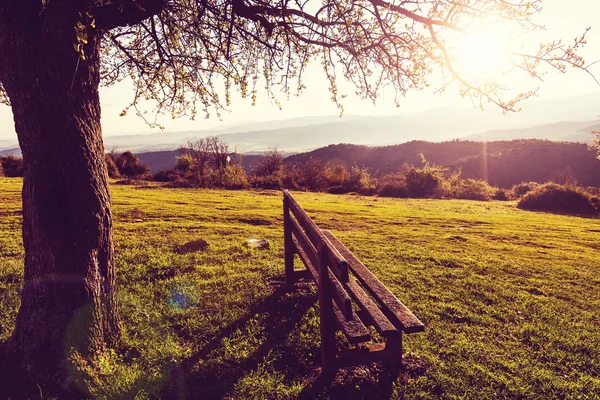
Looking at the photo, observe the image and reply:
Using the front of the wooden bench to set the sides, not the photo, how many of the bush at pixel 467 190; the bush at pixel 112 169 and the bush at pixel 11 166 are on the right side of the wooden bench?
0

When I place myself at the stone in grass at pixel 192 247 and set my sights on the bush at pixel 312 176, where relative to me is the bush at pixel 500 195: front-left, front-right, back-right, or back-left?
front-right

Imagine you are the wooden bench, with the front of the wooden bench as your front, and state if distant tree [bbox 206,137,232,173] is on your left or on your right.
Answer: on your left

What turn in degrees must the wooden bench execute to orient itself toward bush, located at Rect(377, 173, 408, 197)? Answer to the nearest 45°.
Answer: approximately 90° to its left

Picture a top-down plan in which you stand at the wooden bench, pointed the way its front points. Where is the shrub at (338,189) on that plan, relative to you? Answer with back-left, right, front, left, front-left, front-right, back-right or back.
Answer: left

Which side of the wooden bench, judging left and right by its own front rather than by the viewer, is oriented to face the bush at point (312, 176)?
left

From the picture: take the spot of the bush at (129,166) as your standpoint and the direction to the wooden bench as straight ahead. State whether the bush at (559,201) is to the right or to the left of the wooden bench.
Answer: left

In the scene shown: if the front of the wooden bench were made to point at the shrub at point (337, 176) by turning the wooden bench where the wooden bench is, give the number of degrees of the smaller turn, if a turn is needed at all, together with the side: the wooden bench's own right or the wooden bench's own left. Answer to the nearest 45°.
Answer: approximately 90° to the wooden bench's own left

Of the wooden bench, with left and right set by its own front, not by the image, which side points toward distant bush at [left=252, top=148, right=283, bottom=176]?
left

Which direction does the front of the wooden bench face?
to the viewer's right
